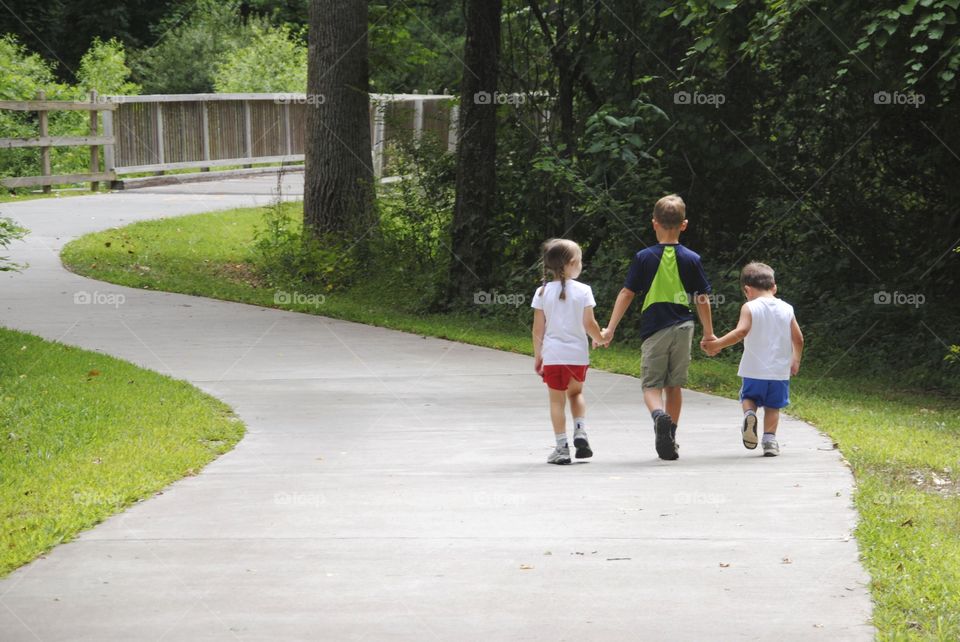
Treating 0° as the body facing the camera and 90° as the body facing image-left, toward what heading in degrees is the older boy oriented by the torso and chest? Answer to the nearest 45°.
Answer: approximately 180°

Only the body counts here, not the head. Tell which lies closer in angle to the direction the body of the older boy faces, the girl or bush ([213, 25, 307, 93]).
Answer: the bush

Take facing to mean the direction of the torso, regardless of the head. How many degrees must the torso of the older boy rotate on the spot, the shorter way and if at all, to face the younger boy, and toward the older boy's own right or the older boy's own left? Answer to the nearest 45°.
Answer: approximately 90° to the older boy's own right

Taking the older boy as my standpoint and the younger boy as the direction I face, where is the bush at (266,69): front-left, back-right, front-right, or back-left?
back-left

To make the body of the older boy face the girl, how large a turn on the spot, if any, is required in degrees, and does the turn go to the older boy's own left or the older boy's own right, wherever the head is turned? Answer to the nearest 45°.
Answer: approximately 135° to the older boy's own left

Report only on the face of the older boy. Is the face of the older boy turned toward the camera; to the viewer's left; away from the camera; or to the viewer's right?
away from the camera

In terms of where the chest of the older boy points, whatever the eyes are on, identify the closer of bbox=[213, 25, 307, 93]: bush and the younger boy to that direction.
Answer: the bush
